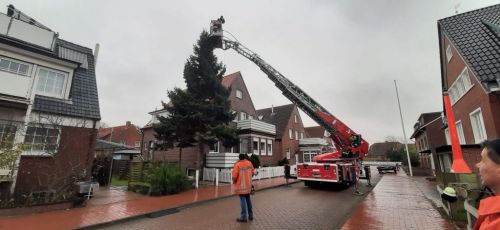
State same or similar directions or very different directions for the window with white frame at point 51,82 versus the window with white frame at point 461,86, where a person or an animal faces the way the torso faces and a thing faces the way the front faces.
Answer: very different directions

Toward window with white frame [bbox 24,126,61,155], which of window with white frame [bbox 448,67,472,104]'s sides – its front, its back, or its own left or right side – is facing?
front

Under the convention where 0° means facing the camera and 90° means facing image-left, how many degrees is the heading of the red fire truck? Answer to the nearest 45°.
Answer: approximately 225°

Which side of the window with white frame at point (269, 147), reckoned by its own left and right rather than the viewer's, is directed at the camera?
front

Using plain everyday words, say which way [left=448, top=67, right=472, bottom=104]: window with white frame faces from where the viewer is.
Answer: facing the viewer and to the left of the viewer

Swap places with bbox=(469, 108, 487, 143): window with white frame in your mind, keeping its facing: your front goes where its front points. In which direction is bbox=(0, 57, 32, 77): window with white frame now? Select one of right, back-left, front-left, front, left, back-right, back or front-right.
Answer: front

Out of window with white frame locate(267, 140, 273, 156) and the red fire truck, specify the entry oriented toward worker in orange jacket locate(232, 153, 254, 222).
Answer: the window with white frame

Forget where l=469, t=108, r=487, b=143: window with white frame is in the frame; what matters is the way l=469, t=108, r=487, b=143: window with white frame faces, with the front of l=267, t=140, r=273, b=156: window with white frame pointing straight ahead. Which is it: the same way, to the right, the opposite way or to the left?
to the right

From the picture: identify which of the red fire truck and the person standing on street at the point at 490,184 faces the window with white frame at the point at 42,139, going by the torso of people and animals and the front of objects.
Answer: the person standing on street

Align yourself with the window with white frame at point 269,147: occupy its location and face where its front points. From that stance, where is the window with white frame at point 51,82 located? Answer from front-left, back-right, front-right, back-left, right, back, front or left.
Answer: front-right

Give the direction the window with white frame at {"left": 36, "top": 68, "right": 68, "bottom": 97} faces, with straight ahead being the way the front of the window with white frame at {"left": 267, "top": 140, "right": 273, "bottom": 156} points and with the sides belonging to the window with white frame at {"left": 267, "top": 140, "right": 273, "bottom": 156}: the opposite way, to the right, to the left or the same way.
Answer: the same way

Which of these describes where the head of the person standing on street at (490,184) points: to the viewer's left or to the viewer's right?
to the viewer's left

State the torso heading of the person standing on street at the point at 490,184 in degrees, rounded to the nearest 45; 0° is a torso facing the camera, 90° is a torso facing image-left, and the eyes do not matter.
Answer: approximately 90°

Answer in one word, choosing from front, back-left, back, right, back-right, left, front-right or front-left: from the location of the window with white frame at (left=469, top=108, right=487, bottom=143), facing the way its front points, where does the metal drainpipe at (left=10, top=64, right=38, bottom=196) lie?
front
